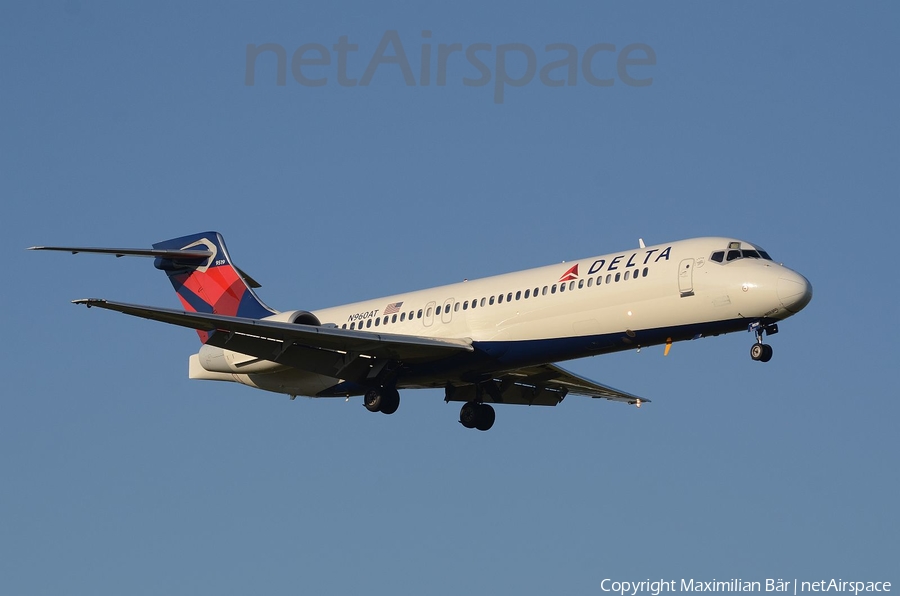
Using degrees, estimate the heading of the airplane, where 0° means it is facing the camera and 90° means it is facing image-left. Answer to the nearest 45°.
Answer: approximately 315°
